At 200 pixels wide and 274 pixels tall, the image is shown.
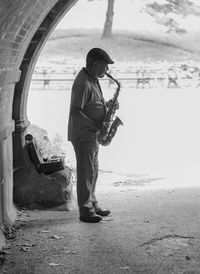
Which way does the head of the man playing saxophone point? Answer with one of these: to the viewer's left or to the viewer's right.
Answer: to the viewer's right

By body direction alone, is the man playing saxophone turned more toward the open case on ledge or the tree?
the tree

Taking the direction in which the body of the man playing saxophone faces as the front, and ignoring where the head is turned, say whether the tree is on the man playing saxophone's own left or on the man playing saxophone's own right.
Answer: on the man playing saxophone's own left

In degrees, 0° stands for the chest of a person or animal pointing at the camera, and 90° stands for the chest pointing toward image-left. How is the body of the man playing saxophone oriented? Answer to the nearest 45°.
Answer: approximately 270°

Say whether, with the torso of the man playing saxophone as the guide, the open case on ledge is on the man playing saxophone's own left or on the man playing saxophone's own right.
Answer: on the man playing saxophone's own left

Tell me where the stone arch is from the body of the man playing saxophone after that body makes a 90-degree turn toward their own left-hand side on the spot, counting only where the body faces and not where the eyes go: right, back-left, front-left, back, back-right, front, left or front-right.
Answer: left
